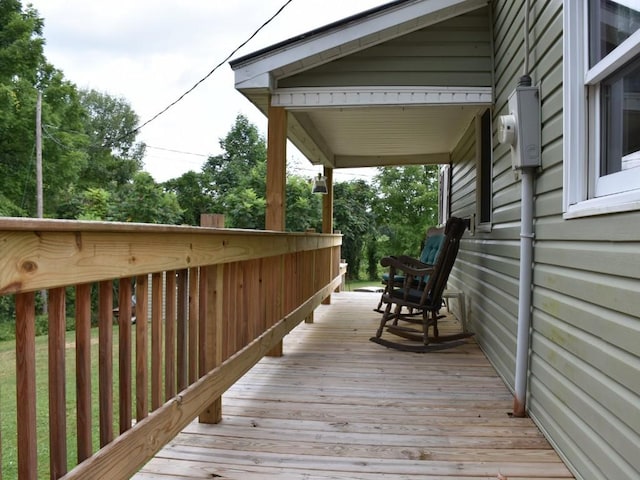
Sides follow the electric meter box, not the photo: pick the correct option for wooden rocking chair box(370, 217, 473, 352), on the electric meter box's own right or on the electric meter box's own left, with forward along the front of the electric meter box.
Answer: on the electric meter box's own right

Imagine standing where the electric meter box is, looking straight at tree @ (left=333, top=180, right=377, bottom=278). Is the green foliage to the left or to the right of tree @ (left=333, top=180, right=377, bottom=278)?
left

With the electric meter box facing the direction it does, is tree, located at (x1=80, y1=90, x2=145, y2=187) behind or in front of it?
in front

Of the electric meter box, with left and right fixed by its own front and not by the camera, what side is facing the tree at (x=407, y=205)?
right

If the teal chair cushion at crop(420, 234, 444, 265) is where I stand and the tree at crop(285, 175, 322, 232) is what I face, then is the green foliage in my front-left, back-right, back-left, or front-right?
front-left

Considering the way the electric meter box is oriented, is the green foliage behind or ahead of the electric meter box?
ahead

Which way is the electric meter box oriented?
to the viewer's left

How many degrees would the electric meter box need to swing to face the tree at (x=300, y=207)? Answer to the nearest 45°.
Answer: approximately 45° to its right

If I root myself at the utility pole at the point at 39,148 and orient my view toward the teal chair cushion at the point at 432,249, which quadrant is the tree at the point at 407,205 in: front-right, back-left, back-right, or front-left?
front-left

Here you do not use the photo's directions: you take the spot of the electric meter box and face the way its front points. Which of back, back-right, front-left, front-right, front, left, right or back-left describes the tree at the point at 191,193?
front-right
